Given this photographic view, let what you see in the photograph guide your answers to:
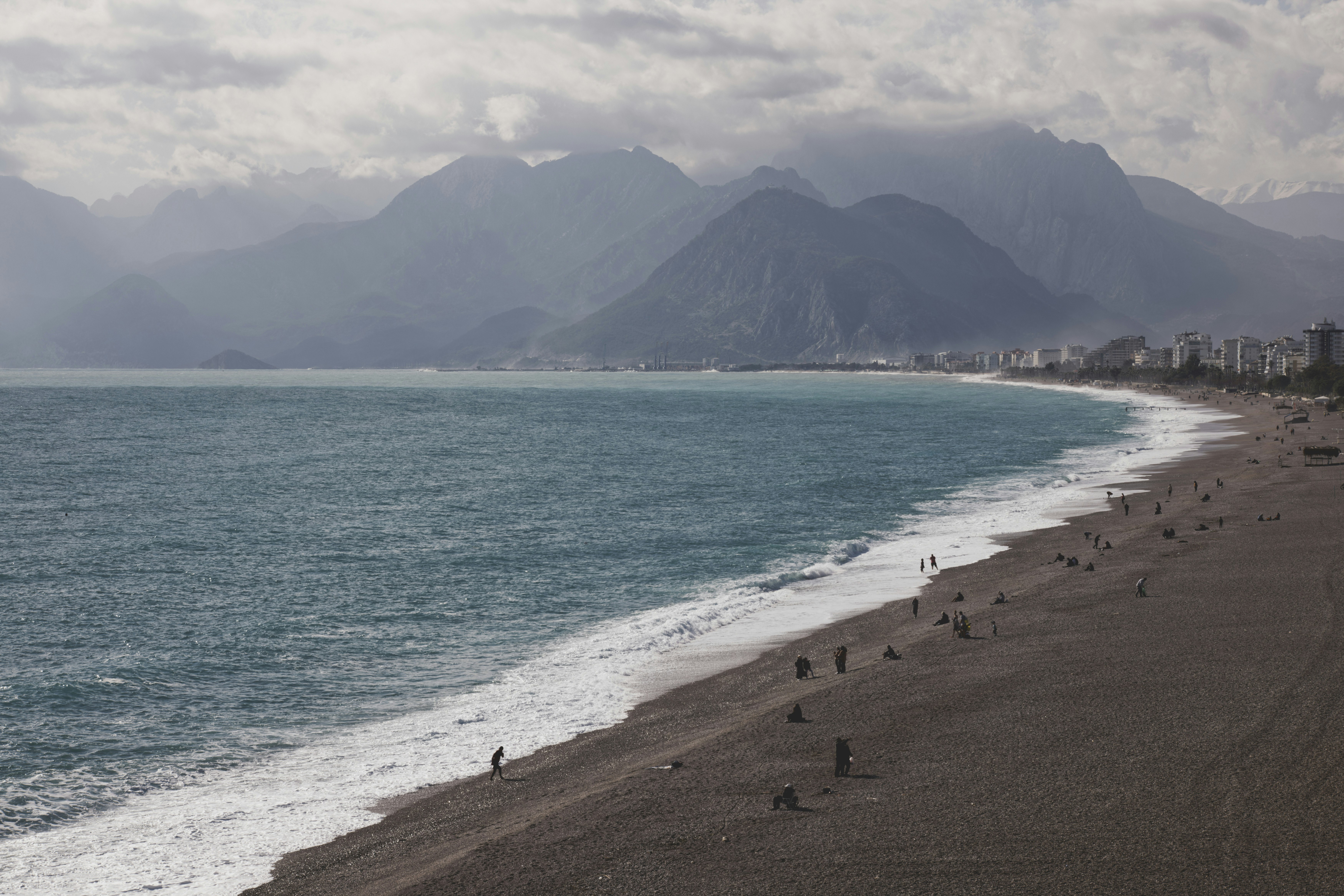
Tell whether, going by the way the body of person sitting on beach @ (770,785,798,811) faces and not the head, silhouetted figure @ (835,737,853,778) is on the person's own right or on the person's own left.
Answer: on the person's own right

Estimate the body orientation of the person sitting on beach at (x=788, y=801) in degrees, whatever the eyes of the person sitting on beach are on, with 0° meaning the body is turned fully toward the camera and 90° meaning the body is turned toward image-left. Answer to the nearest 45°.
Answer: approximately 90°
